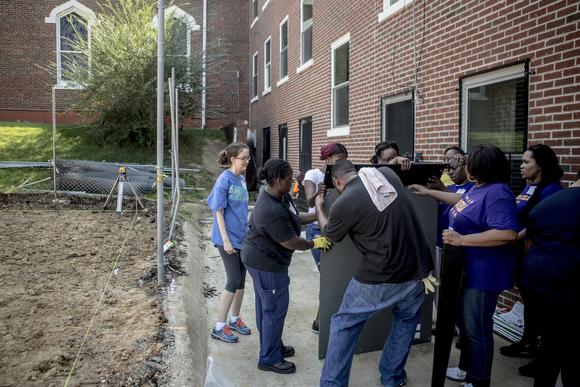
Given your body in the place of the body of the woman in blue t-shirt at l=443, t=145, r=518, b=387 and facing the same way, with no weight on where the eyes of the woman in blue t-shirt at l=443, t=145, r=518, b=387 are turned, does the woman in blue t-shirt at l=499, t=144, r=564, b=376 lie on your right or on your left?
on your right

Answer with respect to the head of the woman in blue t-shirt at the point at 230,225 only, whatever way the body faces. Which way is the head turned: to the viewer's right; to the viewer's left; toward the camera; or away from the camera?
to the viewer's right

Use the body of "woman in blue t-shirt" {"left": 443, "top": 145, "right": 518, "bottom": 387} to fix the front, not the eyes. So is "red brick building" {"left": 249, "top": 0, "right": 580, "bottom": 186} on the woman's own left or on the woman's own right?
on the woman's own right

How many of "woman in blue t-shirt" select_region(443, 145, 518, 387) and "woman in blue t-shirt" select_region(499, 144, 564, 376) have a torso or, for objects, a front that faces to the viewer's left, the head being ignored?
2

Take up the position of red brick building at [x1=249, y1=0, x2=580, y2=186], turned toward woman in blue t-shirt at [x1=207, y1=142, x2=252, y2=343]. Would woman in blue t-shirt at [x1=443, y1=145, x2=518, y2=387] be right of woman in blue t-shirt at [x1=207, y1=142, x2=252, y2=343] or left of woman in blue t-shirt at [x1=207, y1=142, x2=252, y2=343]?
left

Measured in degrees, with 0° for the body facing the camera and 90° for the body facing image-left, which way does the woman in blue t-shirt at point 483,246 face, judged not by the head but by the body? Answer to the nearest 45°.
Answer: approximately 90°

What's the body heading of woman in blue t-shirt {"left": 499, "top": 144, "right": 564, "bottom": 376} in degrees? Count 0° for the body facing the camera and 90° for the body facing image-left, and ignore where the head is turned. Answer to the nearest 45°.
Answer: approximately 90°

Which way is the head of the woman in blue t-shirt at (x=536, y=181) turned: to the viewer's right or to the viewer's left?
to the viewer's left

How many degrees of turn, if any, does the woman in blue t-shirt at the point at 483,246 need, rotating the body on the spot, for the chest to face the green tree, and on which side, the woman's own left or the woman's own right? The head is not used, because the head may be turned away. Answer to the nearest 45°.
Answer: approximately 45° to the woman's own right
